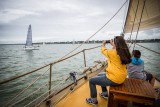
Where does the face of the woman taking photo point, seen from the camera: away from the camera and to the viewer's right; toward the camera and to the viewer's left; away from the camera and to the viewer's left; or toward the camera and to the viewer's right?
away from the camera and to the viewer's left

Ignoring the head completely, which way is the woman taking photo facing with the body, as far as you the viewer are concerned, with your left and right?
facing away from the viewer and to the left of the viewer

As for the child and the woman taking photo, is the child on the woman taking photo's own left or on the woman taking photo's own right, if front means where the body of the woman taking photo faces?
on the woman taking photo's own right
